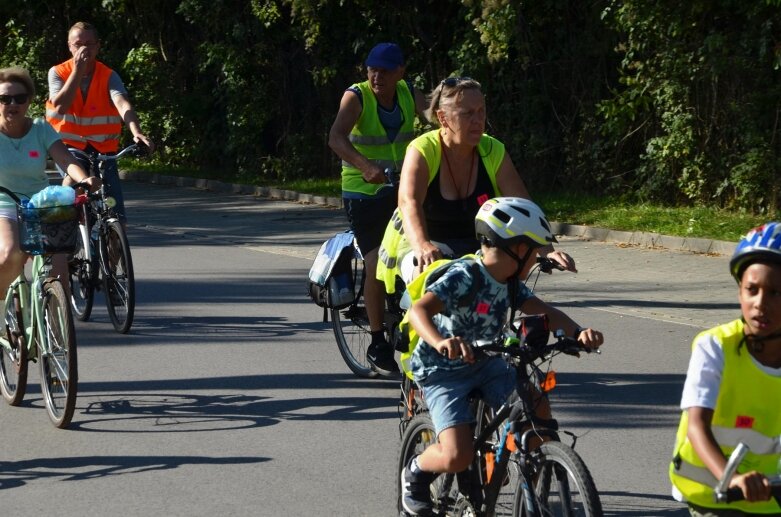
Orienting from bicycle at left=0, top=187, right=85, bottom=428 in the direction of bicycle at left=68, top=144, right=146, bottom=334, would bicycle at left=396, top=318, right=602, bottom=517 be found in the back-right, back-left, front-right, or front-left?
back-right

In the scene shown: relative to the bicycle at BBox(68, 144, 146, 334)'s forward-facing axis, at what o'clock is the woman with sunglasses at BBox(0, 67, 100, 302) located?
The woman with sunglasses is roughly at 2 o'clock from the bicycle.

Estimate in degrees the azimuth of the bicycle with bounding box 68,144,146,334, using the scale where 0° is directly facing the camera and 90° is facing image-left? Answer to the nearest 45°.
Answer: approximately 315°

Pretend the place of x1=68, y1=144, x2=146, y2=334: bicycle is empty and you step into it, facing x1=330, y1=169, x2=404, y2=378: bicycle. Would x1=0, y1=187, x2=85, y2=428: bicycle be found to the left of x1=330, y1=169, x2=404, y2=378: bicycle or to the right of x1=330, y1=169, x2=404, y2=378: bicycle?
right

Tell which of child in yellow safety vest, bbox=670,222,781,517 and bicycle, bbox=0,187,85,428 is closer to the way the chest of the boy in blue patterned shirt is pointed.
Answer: the child in yellow safety vest

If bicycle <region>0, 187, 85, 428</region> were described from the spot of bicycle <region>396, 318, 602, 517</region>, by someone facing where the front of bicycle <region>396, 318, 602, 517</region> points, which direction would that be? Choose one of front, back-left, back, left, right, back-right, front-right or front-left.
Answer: back

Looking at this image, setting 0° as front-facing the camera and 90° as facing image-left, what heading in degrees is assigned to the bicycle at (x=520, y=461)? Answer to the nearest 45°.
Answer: approximately 315°

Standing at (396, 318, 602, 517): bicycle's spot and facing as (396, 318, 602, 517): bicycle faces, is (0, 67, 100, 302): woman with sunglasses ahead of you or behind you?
behind
